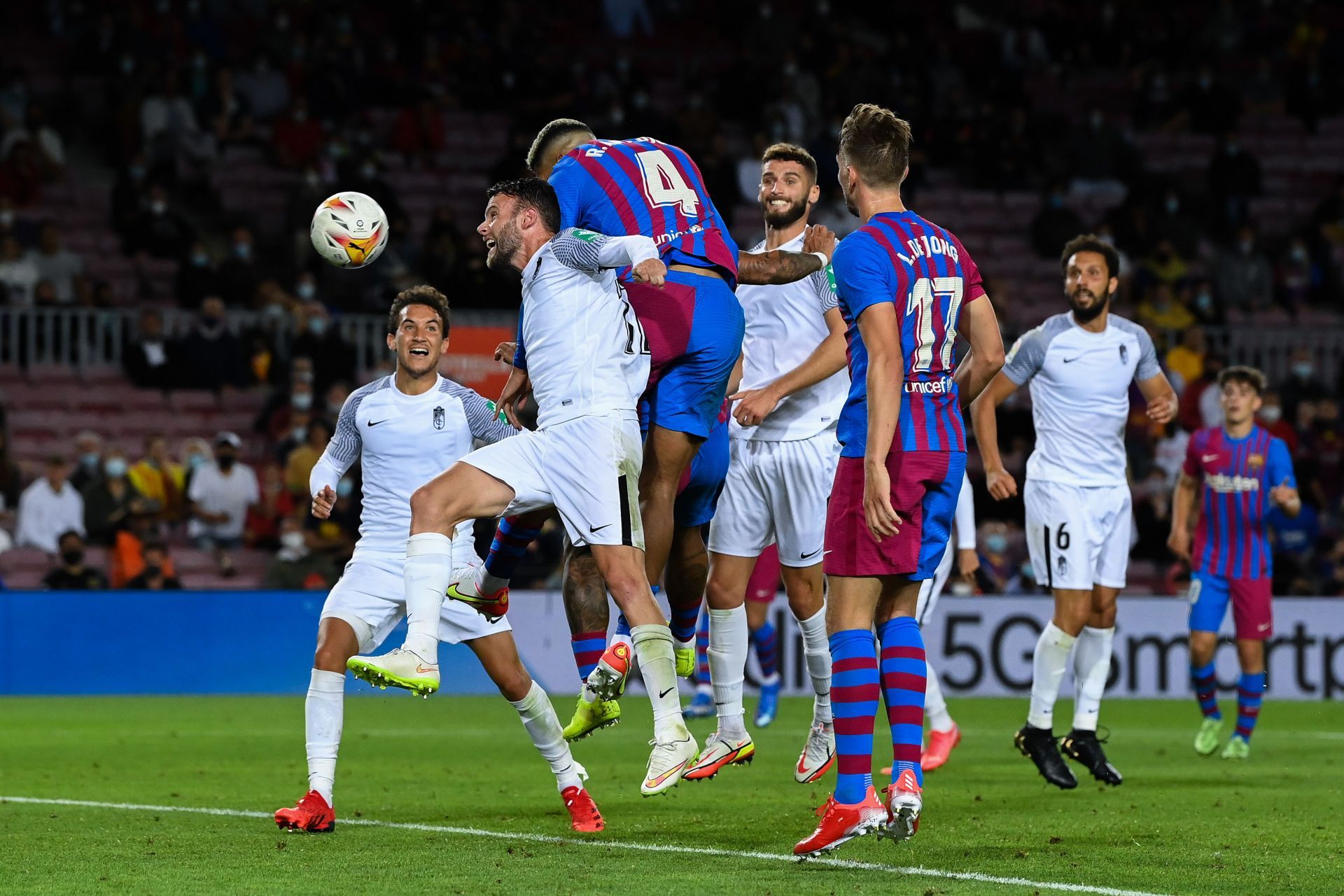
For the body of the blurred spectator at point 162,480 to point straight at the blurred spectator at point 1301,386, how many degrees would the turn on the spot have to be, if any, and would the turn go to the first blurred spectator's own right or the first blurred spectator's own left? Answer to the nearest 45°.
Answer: approximately 90° to the first blurred spectator's own left

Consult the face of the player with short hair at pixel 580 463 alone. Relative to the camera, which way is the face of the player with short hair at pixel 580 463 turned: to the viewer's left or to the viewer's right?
to the viewer's left

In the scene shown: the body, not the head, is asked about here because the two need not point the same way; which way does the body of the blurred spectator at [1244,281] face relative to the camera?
toward the camera

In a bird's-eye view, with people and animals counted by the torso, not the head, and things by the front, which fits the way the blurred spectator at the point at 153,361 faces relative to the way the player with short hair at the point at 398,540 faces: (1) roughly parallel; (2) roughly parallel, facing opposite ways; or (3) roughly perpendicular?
roughly parallel

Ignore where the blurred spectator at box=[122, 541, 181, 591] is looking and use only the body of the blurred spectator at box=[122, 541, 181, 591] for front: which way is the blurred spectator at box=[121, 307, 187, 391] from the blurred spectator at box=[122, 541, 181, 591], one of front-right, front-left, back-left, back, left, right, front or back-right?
back

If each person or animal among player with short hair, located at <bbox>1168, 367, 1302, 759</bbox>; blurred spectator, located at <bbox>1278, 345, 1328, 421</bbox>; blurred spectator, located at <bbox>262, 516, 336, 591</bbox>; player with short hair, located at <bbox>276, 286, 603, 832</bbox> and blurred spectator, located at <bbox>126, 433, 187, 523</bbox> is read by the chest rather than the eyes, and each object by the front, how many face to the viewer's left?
0

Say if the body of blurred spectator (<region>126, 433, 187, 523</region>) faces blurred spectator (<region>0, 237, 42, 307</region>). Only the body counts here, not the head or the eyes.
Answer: no

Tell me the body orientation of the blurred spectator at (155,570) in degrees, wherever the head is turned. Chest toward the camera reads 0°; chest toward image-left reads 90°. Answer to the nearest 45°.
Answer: approximately 0°

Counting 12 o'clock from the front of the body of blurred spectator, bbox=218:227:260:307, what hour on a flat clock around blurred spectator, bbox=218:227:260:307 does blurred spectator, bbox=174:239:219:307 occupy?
blurred spectator, bbox=174:239:219:307 is roughly at 3 o'clock from blurred spectator, bbox=218:227:260:307.

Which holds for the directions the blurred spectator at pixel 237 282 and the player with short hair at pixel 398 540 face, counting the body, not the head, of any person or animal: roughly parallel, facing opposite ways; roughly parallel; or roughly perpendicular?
roughly parallel

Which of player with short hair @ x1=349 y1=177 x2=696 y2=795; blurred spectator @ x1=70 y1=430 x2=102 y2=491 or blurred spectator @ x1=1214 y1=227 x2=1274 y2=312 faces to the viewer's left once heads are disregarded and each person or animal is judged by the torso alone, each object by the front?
the player with short hair

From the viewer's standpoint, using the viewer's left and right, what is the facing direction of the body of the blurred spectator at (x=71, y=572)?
facing the viewer

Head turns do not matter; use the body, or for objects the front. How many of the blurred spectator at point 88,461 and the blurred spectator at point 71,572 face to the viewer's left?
0

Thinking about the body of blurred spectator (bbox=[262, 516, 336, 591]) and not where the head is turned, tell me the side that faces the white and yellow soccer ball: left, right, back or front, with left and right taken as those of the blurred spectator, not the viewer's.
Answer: front

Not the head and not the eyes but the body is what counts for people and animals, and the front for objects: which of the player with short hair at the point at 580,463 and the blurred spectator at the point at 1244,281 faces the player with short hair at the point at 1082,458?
the blurred spectator

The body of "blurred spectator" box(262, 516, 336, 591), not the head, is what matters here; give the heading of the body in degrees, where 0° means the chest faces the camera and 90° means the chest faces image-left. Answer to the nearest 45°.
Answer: approximately 0°

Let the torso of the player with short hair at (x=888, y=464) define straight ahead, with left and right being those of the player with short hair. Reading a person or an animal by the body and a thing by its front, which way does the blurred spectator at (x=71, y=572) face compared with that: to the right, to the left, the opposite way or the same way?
the opposite way

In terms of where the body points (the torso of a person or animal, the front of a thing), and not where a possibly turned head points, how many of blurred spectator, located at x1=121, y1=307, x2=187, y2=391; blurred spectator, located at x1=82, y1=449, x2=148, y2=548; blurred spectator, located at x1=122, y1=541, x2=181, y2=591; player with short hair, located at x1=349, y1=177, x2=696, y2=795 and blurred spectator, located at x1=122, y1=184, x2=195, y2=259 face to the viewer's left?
1

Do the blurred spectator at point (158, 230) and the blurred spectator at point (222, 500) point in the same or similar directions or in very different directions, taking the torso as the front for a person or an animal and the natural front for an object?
same or similar directions

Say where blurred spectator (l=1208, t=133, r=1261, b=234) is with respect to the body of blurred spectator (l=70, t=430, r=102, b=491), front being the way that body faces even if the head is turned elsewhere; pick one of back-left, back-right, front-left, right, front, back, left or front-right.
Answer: left

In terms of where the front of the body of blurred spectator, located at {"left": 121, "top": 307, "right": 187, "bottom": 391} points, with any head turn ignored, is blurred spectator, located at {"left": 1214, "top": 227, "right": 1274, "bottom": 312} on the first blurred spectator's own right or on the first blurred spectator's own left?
on the first blurred spectator's own left
